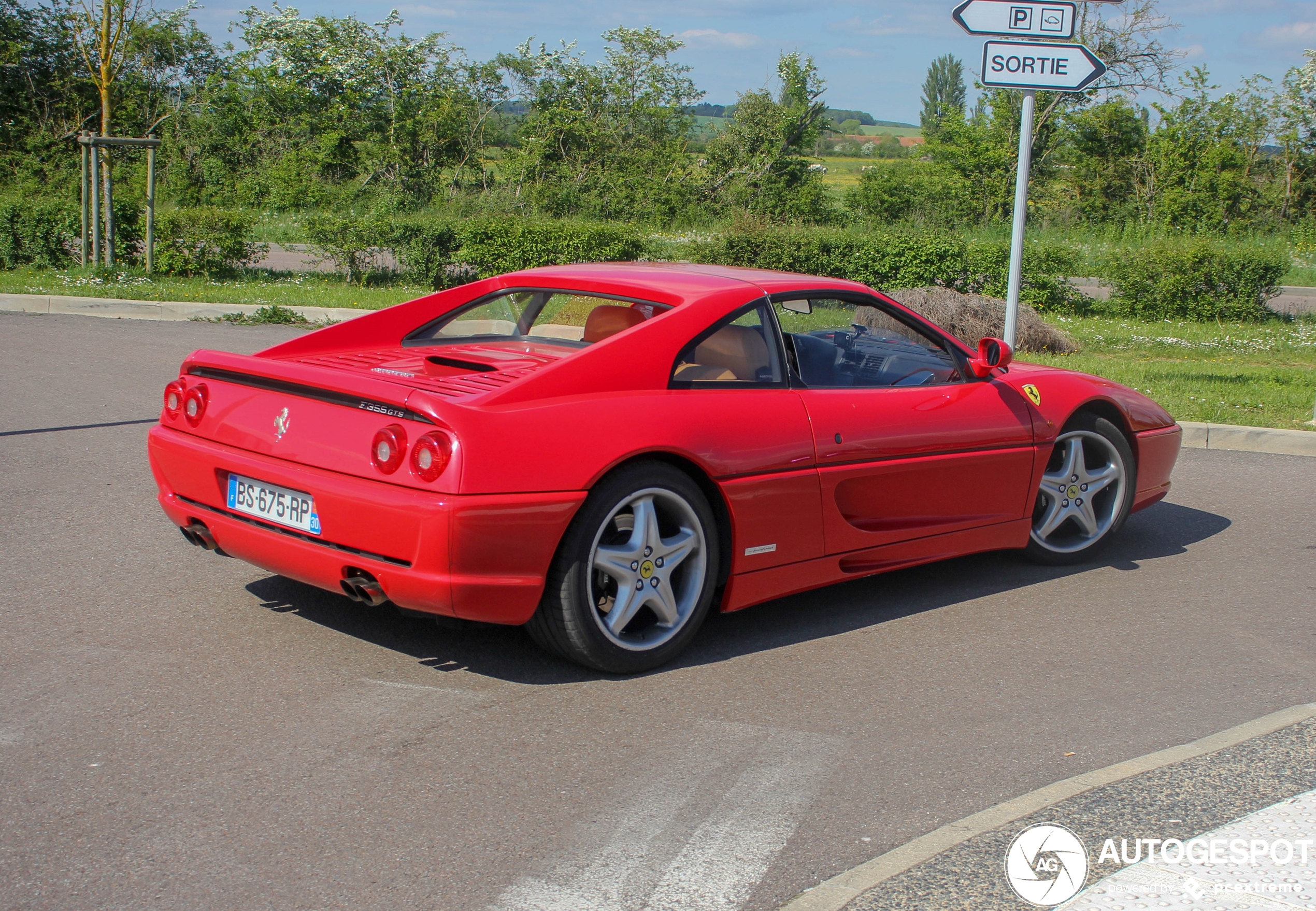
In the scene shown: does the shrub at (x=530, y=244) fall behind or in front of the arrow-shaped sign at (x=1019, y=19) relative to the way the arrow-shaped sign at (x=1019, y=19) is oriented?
behind

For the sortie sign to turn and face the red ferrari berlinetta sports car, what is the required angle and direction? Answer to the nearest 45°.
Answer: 0° — it already faces it

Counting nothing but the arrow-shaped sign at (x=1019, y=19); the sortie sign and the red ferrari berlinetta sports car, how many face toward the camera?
2

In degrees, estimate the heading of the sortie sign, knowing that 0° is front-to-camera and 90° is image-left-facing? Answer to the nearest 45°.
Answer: approximately 0°

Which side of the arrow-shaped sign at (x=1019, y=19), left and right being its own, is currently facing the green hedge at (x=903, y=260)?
back

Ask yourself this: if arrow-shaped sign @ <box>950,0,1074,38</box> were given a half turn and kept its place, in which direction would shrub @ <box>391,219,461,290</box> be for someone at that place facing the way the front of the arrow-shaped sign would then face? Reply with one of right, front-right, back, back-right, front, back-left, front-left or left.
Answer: front-left

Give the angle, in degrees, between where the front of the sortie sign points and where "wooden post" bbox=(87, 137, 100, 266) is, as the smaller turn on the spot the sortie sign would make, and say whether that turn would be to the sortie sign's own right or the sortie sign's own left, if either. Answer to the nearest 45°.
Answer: approximately 135° to the sortie sign's own right

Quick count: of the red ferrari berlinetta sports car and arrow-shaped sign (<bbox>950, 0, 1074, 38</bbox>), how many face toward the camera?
1

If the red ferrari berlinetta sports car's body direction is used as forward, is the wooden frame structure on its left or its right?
on its left

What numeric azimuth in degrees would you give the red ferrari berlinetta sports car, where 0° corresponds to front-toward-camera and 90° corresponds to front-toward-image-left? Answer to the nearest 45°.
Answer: approximately 225°
